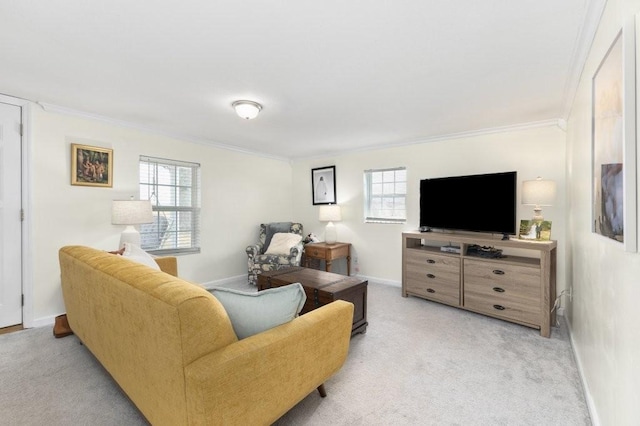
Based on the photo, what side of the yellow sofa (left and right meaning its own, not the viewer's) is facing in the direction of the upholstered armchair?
front

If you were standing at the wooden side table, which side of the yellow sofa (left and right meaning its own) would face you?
front

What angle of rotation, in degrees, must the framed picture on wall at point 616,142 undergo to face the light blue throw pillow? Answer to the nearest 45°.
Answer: approximately 45° to its left

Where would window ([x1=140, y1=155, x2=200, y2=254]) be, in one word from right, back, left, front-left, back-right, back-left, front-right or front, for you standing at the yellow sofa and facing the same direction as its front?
front-left

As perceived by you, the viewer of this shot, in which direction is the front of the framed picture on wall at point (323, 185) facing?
facing the viewer and to the left of the viewer

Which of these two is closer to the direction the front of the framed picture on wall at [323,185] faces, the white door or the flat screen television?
the white door

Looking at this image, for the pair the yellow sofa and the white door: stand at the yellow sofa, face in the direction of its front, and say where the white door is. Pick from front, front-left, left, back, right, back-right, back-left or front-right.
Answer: left

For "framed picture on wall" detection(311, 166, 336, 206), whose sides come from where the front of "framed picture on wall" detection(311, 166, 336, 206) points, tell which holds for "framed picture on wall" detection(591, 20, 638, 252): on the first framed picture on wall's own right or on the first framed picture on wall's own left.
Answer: on the first framed picture on wall's own left

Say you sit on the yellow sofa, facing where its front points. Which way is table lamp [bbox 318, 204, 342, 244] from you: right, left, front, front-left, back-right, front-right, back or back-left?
front

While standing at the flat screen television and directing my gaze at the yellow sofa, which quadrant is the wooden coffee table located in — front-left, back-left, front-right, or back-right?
front-right

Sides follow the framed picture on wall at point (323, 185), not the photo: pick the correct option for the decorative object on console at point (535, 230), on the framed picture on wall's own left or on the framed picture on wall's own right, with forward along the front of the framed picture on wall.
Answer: on the framed picture on wall's own left

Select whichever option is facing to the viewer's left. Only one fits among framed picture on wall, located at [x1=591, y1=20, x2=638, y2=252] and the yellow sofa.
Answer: the framed picture on wall

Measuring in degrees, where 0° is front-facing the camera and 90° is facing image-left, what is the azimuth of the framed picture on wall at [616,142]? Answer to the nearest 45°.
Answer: approximately 90°

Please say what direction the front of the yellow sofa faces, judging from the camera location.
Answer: facing away from the viewer and to the right of the viewer

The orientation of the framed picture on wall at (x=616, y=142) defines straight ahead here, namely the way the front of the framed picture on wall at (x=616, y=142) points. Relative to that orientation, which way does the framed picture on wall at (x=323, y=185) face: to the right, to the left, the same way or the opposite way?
to the left

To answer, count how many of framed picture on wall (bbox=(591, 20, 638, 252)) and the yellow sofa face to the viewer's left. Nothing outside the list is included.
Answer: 1

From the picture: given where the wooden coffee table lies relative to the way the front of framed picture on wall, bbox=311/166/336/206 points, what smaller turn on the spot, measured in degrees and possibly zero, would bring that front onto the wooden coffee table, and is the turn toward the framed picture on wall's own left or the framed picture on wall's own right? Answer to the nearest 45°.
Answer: approximately 45° to the framed picture on wall's own left
